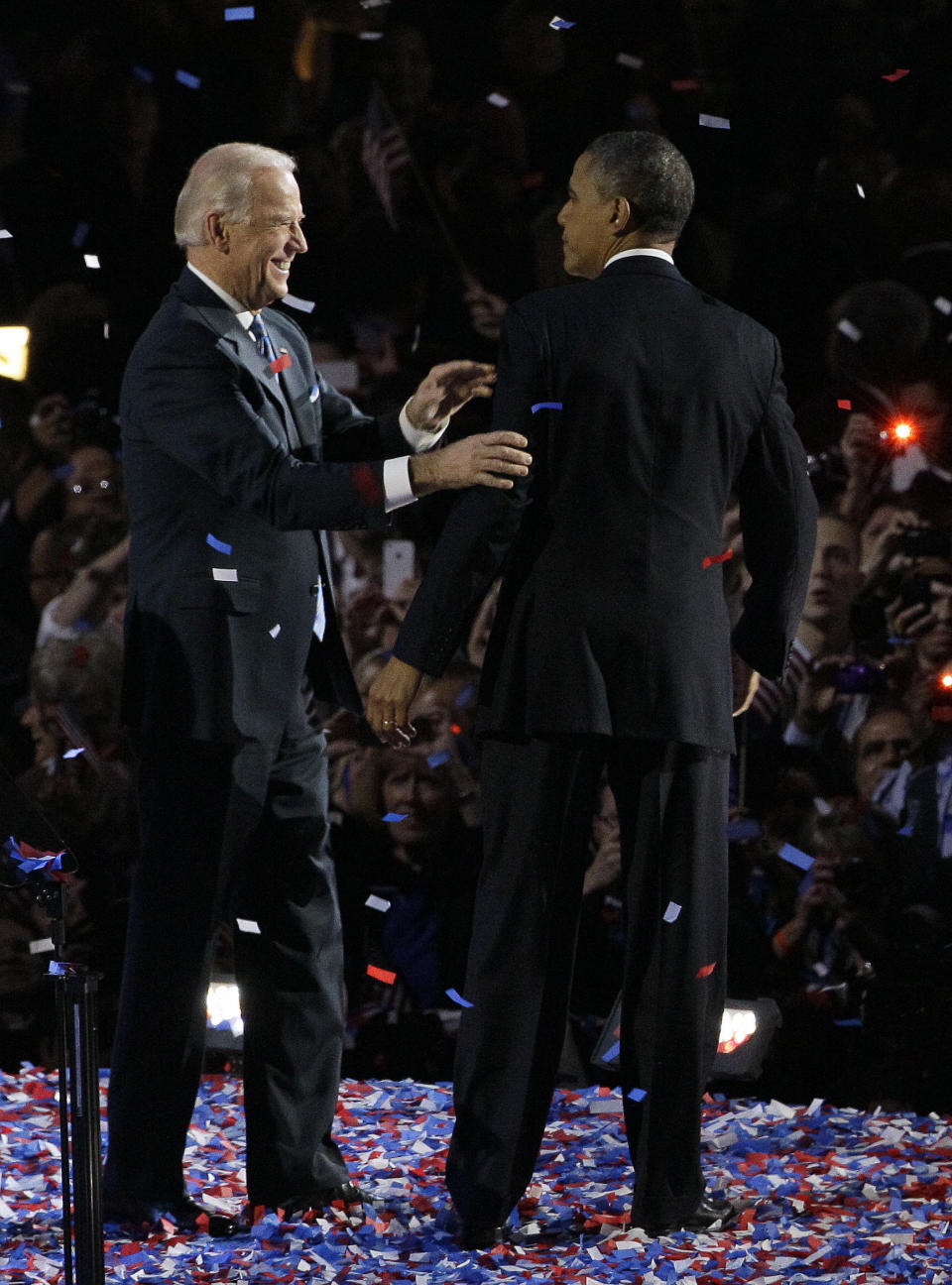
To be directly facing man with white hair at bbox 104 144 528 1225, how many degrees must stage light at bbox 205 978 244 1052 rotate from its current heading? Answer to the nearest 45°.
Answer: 0° — it already faces them

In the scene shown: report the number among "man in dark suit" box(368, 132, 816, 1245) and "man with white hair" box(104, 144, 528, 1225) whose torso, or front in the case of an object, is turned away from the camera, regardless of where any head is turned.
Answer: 1

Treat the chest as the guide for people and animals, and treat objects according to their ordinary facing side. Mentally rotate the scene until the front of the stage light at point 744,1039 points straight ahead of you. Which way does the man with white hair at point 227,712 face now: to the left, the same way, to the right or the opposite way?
to the left

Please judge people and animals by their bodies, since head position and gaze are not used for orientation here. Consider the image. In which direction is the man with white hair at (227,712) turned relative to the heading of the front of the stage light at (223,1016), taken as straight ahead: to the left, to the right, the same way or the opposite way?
to the left

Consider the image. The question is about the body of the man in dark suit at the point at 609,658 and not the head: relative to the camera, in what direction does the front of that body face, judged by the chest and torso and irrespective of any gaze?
away from the camera

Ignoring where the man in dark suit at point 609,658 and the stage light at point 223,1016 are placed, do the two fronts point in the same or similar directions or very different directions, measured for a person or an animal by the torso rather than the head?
very different directions

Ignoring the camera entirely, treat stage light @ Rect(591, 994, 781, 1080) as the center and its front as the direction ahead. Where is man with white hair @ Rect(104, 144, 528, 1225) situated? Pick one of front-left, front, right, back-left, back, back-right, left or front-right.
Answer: front-right

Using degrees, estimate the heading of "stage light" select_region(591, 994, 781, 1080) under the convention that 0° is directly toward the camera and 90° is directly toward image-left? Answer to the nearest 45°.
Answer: approximately 0°

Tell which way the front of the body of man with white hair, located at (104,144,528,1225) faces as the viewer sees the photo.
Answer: to the viewer's right

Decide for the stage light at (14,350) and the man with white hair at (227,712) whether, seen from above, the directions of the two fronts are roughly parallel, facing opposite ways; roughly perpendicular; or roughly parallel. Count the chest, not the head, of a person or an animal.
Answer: roughly perpendicular

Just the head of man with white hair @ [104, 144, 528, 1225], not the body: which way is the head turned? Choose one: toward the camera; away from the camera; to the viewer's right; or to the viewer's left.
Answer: to the viewer's right

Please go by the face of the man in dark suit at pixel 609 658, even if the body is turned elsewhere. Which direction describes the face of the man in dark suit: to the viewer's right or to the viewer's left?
to the viewer's left
